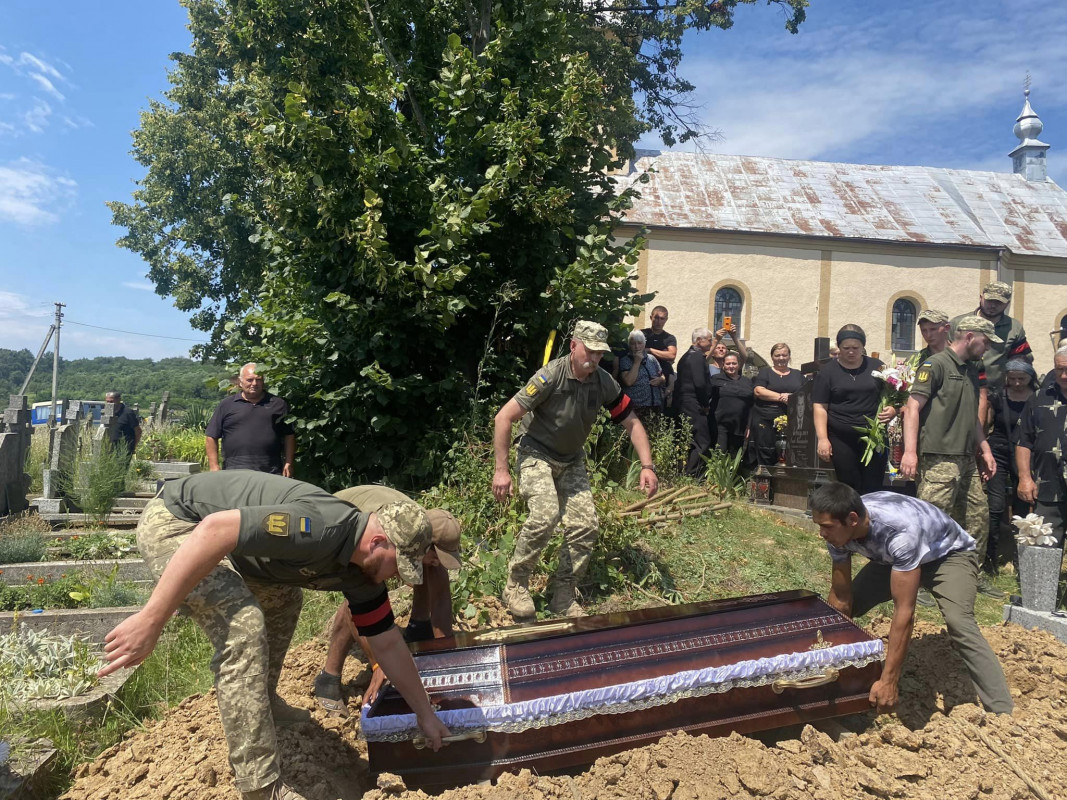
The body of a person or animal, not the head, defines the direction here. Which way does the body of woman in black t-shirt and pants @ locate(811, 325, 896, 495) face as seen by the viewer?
toward the camera

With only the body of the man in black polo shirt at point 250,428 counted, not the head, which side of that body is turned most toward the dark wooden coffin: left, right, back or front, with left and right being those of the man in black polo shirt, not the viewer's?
front

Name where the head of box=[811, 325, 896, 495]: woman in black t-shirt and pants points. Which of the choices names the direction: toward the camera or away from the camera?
toward the camera

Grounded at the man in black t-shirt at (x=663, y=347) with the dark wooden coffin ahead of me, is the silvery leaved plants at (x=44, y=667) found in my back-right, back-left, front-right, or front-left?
front-right

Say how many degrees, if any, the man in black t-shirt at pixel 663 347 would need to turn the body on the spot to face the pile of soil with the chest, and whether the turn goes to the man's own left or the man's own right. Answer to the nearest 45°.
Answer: approximately 45° to the man's own left

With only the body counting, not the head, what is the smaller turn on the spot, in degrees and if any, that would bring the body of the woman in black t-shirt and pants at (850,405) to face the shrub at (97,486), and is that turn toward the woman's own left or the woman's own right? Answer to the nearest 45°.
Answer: approximately 90° to the woman's own right

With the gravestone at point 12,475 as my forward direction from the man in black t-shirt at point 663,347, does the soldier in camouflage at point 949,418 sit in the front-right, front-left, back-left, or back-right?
back-left

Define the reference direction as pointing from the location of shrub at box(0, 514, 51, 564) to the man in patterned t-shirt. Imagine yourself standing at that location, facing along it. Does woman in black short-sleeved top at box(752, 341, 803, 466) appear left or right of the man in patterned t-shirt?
left

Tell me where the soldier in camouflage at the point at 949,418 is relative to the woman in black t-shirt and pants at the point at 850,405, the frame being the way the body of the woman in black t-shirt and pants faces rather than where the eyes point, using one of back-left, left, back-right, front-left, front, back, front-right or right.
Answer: front-left

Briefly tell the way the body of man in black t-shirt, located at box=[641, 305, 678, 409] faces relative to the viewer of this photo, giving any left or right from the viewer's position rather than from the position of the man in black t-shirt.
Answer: facing the viewer and to the left of the viewer

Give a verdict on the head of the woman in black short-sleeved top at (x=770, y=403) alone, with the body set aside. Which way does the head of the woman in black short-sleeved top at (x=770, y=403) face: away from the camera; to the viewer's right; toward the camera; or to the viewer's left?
toward the camera

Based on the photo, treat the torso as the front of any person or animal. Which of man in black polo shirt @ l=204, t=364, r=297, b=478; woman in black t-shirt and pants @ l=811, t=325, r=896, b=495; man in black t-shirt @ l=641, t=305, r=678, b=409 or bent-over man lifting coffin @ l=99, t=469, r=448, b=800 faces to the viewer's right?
the bent-over man lifting coffin

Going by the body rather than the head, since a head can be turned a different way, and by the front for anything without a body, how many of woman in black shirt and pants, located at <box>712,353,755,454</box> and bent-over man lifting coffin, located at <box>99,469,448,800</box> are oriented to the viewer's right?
1

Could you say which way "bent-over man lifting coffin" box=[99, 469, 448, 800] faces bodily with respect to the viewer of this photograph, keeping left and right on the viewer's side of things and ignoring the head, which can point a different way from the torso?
facing to the right of the viewer

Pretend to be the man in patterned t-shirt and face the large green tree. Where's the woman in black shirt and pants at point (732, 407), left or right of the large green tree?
right

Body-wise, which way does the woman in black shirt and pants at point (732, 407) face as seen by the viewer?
toward the camera
